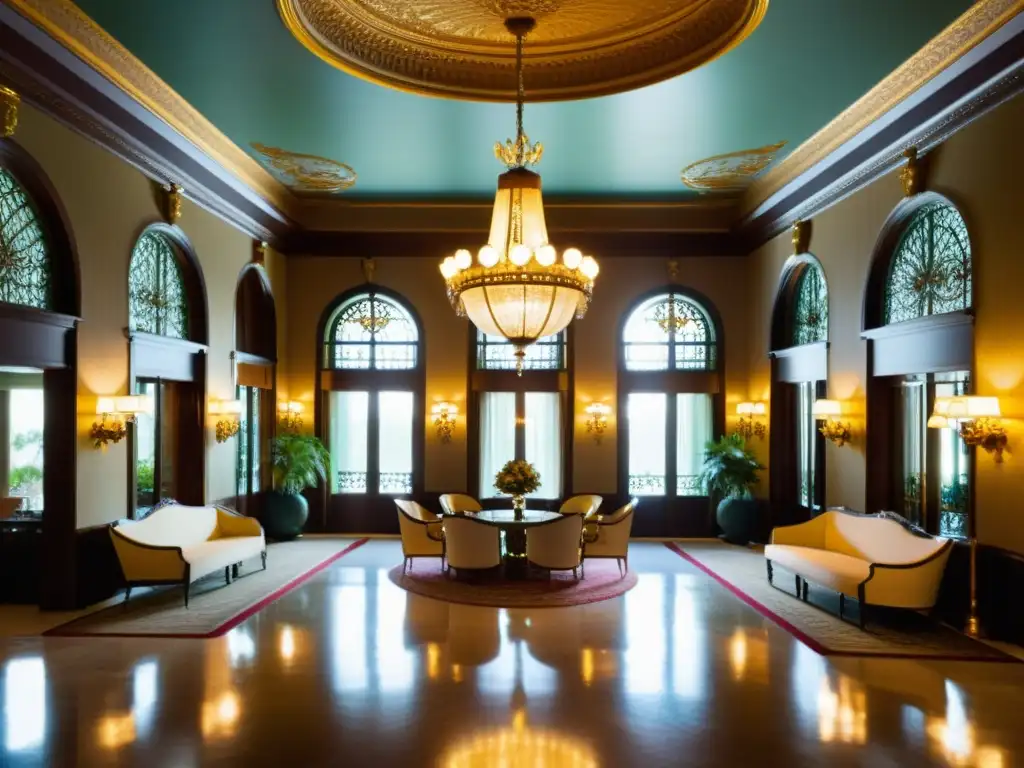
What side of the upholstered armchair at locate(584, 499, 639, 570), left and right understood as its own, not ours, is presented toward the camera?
left

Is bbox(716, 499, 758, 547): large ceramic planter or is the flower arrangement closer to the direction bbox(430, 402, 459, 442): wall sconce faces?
the flower arrangement

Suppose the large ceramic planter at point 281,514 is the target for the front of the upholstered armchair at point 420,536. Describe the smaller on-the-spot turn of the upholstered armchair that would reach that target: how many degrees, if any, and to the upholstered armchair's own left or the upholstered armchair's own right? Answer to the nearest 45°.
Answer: approximately 135° to the upholstered armchair's own left

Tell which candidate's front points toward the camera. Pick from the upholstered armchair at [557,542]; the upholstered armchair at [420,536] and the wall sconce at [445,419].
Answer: the wall sconce

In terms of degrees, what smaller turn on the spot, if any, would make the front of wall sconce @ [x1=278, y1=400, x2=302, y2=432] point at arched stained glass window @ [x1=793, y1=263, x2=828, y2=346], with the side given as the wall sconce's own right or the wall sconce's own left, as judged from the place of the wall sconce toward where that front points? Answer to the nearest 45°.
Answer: approximately 45° to the wall sconce's own left

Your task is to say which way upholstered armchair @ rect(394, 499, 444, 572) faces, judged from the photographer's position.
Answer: facing to the right of the viewer

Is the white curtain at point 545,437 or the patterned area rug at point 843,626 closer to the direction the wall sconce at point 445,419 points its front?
the patterned area rug

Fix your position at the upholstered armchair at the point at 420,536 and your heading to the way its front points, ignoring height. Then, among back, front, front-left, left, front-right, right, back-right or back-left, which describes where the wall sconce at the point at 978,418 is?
front-right

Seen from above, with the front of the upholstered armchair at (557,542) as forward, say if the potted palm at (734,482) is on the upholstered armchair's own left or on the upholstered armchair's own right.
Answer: on the upholstered armchair's own right

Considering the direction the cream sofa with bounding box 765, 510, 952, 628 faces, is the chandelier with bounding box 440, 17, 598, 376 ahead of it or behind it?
ahead

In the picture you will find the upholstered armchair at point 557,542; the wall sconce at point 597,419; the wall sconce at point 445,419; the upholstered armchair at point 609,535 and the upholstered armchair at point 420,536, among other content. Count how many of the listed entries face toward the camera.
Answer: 2

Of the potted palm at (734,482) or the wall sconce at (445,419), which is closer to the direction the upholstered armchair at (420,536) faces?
the potted palm

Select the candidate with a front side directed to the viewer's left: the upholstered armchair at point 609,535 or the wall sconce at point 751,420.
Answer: the upholstered armchair
